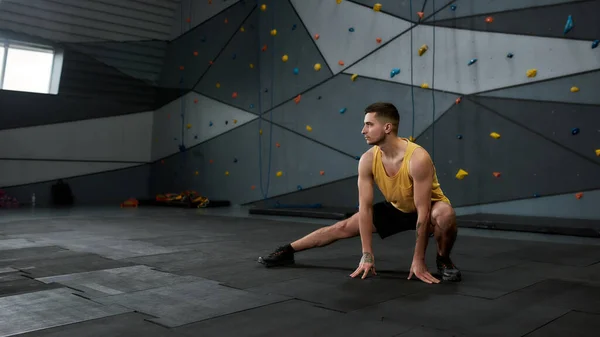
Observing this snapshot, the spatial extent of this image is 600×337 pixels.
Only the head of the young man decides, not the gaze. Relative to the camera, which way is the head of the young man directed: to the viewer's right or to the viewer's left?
to the viewer's left

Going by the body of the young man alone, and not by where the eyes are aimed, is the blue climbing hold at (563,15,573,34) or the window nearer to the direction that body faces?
the window

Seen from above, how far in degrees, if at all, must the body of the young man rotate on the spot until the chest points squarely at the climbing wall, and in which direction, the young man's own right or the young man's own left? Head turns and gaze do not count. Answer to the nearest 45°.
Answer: approximately 135° to the young man's own right

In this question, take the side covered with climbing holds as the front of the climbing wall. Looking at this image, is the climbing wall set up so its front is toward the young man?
yes

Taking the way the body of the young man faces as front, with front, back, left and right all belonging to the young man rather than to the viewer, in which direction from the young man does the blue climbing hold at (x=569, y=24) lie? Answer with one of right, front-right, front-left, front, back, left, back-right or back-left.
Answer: back

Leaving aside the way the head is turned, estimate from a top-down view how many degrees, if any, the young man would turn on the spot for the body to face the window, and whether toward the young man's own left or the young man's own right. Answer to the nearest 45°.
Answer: approximately 90° to the young man's own right
